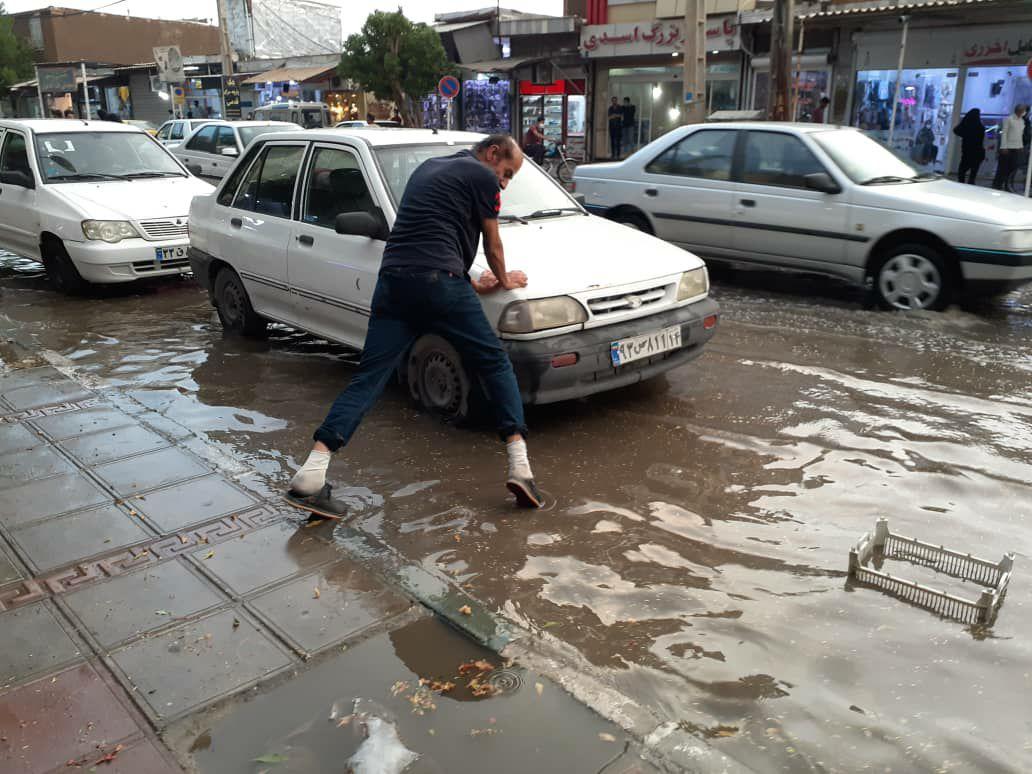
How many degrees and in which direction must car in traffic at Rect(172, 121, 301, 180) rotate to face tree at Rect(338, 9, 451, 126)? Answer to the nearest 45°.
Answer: approximately 135° to its left

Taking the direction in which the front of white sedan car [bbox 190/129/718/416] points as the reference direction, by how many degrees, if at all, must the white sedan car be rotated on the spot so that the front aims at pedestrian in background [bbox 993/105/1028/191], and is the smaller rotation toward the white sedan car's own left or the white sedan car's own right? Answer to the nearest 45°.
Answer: approximately 90° to the white sedan car's own left

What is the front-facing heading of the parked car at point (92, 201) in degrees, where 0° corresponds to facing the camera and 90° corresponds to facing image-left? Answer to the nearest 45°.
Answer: approximately 315°

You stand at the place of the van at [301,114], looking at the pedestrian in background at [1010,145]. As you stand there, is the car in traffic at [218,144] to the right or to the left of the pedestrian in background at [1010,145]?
right

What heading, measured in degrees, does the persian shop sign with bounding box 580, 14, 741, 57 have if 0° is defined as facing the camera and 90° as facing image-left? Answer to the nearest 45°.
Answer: approximately 0°

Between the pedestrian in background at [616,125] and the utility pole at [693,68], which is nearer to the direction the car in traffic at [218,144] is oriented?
the utility pole

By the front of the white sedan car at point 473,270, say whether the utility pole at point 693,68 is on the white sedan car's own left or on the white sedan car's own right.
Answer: on the white sedan car's own left

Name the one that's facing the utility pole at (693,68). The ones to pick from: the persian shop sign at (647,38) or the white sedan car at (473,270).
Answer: the persian shop sign

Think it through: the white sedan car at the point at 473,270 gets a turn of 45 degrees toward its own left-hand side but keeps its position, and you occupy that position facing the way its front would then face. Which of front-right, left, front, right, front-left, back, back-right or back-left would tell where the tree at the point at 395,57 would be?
left

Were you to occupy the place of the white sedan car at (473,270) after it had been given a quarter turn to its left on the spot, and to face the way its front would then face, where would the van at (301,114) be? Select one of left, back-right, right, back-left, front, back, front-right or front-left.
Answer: front-left

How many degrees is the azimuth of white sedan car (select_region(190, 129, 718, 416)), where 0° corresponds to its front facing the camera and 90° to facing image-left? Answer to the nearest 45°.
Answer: approximately 315°
